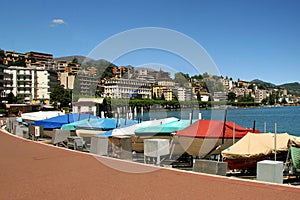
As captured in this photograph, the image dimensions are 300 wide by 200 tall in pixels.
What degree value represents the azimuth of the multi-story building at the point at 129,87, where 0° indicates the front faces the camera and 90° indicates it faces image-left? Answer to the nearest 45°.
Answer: approximately 0°

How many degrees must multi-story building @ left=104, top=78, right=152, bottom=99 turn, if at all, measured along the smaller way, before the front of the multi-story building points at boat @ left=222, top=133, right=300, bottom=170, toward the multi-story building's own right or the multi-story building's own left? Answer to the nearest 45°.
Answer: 0° — it already faces it

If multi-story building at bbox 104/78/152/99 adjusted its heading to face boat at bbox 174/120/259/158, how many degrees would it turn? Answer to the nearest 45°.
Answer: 0° — it already faces it

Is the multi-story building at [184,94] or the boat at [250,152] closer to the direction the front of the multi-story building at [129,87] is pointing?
the boat

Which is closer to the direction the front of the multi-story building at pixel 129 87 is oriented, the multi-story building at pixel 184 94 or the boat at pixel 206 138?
the boat

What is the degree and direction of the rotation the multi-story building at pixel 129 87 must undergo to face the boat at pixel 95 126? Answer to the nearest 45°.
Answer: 0° — it already faces it

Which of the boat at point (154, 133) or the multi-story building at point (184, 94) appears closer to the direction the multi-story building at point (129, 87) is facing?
the boat

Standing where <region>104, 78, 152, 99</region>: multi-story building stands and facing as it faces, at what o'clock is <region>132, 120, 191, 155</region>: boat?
The boat is roughly at 12 o'clock from the multi-story building.

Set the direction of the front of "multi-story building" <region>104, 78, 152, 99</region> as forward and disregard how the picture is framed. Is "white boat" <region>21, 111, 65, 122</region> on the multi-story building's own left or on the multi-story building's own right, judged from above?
on the multi-story building's own right
